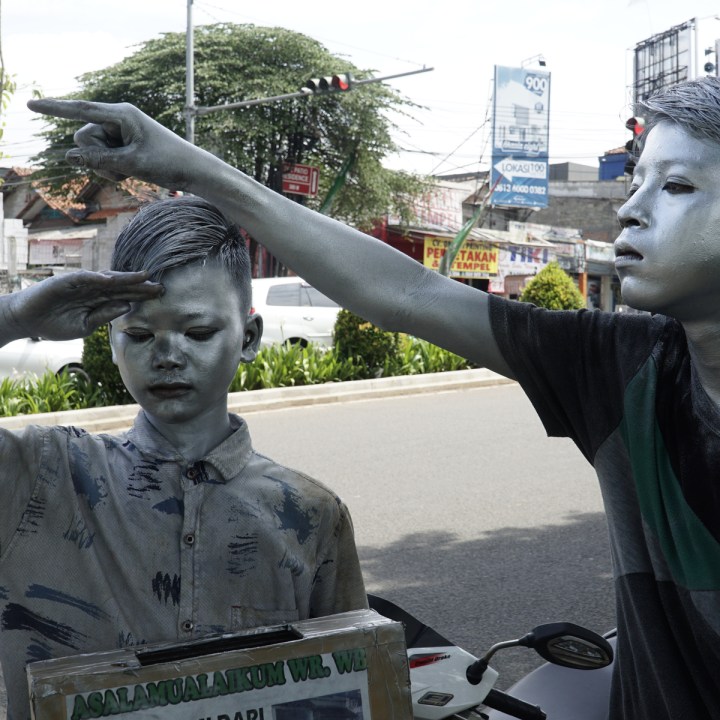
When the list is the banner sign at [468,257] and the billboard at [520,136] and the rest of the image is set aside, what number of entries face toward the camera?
2

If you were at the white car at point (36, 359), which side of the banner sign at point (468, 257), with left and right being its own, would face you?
front

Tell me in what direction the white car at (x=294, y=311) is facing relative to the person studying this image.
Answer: facing to the right of the viewer

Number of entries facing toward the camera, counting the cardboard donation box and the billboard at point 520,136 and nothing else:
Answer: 2

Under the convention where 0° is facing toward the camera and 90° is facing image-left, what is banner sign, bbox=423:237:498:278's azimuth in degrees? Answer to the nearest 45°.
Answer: approximately 0°

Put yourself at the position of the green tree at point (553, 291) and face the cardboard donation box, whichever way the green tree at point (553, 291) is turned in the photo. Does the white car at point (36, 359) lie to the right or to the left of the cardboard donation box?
right

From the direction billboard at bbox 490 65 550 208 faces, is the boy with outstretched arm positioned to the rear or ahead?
ahead

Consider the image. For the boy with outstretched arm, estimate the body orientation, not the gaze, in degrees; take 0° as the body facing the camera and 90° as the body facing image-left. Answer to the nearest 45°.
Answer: approximately 45°

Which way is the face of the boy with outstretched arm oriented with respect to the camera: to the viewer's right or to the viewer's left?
to the viewer's left

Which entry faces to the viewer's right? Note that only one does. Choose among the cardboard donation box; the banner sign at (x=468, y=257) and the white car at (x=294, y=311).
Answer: the white car

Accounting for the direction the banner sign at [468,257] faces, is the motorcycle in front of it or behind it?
in front

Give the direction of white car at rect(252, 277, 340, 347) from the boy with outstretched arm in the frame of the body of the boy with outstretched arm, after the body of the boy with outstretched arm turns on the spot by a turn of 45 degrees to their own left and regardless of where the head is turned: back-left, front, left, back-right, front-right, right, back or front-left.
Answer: back

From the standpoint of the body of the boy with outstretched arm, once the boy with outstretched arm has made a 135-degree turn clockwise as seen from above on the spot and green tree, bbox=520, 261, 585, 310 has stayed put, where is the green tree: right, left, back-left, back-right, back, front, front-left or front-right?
front

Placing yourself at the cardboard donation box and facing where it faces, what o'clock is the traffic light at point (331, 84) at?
The traffic light is roughly at 6 o'clock from the cardboard donation box.

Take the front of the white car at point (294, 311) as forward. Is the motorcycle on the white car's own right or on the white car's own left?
on the white car's own right
